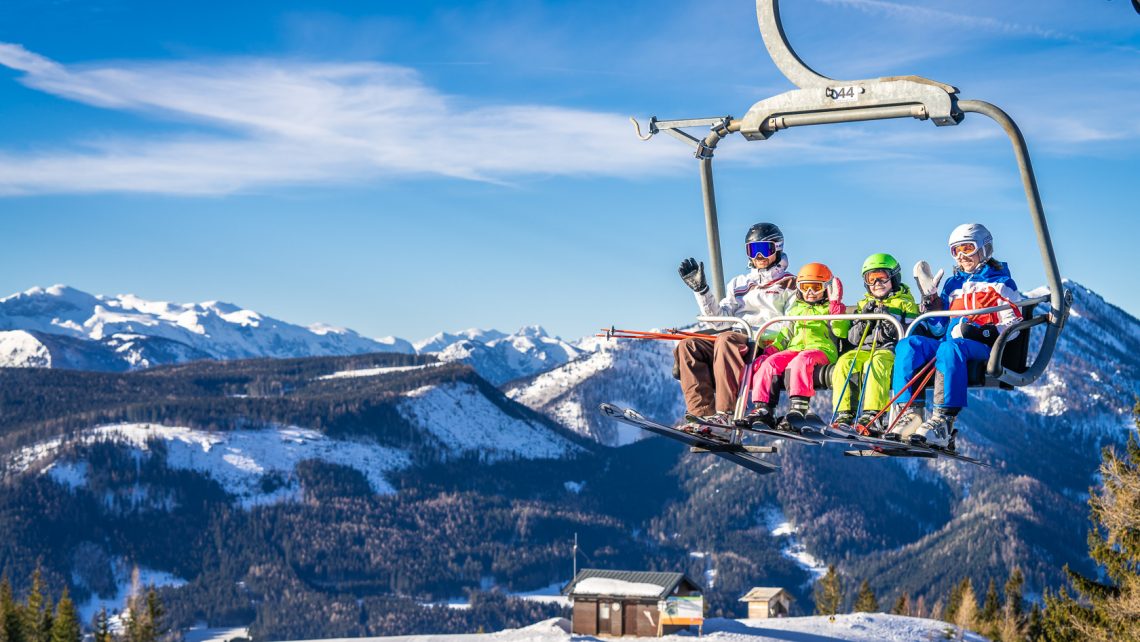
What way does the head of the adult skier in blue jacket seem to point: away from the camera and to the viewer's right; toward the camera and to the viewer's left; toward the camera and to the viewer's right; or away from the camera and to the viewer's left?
toward the camera and to the viewer's left

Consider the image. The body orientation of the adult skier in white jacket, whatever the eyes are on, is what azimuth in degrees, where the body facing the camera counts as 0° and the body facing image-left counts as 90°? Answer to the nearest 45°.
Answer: approximately 45°

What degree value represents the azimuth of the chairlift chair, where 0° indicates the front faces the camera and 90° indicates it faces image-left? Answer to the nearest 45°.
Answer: approximately 45°

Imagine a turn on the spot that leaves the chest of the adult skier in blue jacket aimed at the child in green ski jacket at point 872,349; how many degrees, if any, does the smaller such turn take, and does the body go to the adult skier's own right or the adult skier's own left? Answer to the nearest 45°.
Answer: approximately 45° to the adult skier's own right
